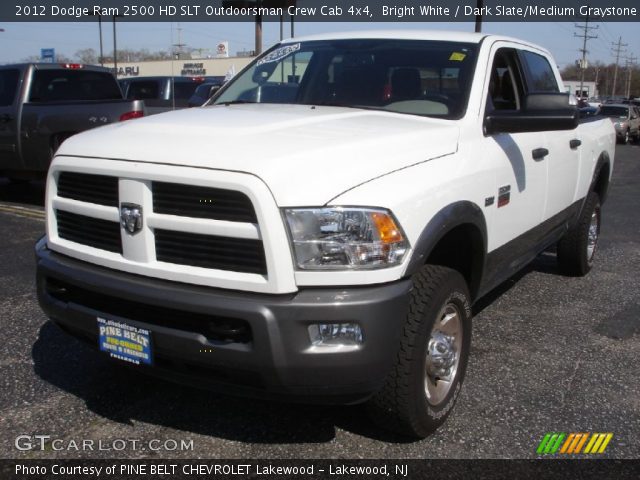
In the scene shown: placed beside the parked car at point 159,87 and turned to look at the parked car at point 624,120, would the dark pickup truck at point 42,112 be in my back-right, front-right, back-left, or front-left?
back-right

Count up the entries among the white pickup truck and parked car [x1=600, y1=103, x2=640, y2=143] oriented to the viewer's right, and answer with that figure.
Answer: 0

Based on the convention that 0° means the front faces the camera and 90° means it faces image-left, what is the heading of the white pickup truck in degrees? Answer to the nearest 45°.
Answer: approximately 45°

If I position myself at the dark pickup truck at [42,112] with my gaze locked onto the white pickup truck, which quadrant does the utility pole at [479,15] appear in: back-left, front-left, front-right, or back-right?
back-left

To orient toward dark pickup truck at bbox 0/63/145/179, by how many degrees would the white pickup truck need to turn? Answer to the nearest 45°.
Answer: approximately 90° to its right

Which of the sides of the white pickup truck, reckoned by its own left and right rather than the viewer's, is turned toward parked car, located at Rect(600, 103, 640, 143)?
back

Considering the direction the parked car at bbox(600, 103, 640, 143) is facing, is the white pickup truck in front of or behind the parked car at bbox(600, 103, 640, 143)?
in front

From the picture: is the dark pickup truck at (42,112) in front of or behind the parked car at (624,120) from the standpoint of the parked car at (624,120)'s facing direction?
in front
